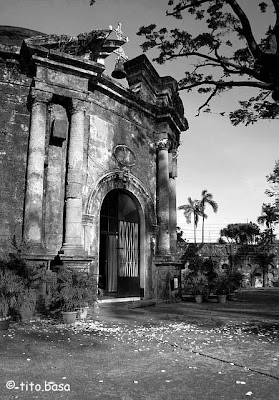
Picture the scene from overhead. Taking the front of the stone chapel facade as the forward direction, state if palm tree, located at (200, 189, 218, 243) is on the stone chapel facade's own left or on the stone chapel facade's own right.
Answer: on the stone chapel facade's own left

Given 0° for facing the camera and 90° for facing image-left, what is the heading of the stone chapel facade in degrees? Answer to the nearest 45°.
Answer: approximately 315°

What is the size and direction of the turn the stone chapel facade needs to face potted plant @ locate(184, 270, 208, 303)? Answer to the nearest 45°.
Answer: approximately 90° to its left

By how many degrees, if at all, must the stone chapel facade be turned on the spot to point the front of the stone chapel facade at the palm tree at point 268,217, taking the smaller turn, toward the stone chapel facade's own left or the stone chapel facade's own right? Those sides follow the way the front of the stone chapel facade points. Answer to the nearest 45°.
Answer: approximately 90° to the stone chapel facade's own left

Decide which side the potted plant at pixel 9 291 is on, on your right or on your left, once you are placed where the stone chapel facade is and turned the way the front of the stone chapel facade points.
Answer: on your right

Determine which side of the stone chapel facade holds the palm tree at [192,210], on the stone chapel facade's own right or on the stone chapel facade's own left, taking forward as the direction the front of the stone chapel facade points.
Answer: on the stone chapel facade's own left

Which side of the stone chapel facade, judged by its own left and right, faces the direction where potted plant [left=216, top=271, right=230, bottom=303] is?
left
